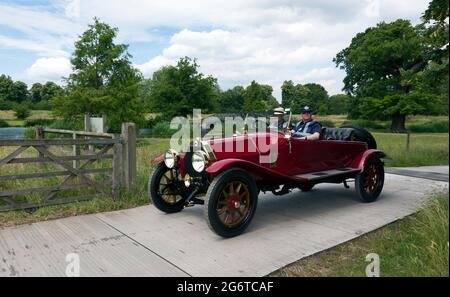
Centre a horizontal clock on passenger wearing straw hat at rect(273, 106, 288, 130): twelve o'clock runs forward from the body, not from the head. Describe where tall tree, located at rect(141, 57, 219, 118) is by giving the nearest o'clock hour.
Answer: The tall tree is roughly at 4 o'clock from the passenger wearing straw hat.

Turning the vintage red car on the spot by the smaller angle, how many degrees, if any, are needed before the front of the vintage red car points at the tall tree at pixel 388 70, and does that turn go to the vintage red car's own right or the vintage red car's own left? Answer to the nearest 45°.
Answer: approximately 135° to the vintage red car's own right

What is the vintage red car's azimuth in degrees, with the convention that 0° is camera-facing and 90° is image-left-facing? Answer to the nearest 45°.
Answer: approximately 45°

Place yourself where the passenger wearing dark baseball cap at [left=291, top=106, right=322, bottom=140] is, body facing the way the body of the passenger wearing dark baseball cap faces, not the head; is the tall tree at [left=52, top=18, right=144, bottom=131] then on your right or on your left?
on your right

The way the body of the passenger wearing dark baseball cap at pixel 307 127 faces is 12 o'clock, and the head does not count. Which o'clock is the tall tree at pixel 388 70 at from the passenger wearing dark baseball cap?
The tall tree is roughly at 5 o'clock from the passenger wearing dark baseball cap.

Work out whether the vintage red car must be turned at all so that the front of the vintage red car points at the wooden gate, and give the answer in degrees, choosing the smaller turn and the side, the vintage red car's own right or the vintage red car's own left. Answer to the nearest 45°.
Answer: approximately 45° to the vintage red car's own right
